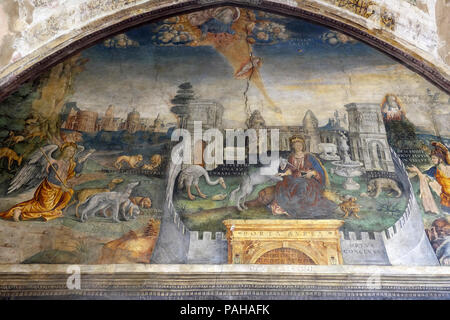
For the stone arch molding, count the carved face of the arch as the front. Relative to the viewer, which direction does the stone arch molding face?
toward the camera
